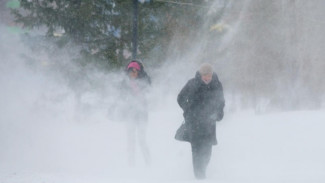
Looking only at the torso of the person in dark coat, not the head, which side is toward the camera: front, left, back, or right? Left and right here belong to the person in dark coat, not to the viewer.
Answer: front
